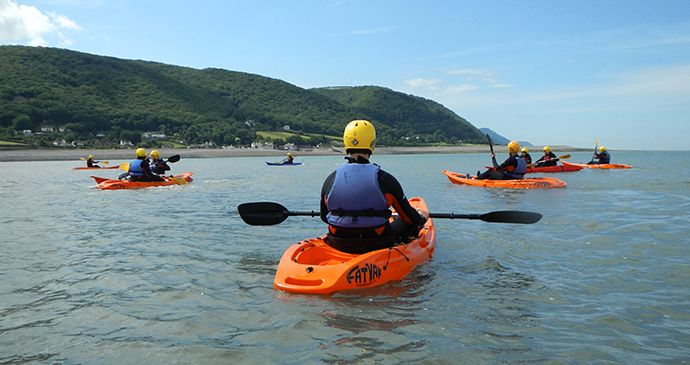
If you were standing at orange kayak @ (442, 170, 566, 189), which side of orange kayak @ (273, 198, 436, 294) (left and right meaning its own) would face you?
front

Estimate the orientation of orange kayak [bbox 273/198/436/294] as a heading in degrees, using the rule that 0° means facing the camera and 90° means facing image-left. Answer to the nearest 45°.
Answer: approximately 225°

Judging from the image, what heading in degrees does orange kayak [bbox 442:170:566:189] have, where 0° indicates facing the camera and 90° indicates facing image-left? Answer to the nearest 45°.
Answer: approximately 90°

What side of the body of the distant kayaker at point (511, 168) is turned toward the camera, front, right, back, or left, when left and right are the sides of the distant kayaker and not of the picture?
left

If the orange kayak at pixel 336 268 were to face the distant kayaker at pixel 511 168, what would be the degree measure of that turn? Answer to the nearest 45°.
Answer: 0° — it already faces them

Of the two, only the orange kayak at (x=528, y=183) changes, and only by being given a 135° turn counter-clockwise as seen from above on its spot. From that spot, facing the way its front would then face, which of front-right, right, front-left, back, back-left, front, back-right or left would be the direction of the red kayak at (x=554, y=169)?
back-left

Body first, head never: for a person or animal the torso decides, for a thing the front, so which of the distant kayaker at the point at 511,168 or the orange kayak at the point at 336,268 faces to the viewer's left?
the distant kayaker

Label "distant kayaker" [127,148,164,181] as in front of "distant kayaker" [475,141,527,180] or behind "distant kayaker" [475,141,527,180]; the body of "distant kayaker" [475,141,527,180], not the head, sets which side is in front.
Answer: in front
